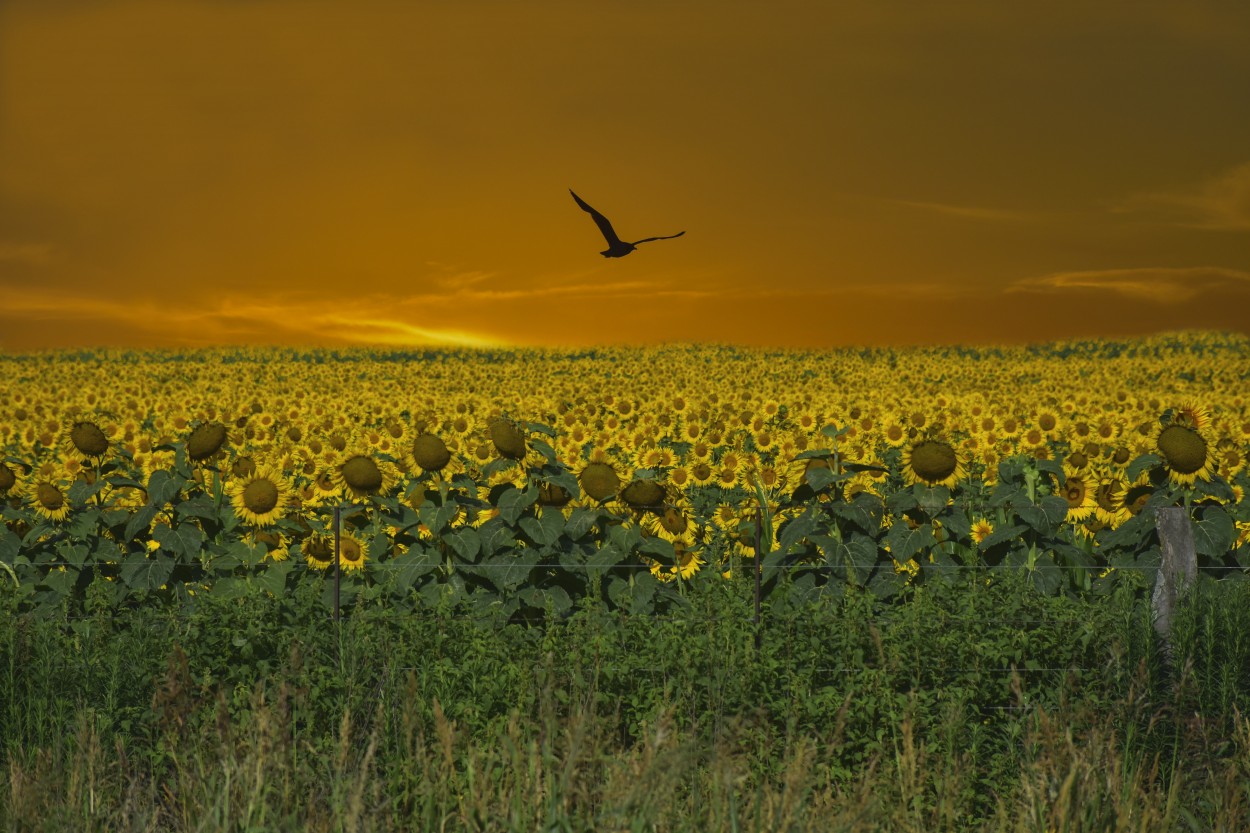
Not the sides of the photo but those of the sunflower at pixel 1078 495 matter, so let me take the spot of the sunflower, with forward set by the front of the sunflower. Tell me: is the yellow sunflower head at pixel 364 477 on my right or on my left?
on my right

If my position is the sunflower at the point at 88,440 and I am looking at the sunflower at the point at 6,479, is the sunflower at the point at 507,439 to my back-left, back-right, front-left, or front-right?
back-left

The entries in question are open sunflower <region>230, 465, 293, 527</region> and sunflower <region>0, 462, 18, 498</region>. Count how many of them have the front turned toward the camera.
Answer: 2

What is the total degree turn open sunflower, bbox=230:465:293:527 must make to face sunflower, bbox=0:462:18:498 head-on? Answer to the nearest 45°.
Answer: approximately 135° to its right

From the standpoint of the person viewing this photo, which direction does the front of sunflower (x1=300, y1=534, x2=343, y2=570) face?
facing the viewer

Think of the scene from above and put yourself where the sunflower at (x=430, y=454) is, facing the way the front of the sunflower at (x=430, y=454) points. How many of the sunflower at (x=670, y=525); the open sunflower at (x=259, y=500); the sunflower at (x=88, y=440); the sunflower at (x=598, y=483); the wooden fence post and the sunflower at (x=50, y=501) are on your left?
3
